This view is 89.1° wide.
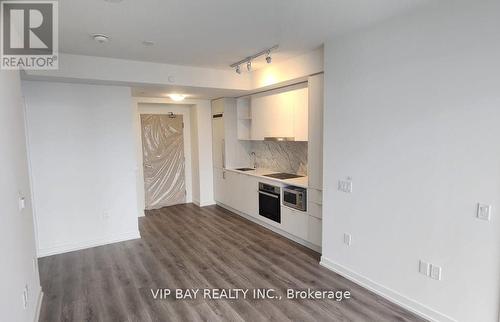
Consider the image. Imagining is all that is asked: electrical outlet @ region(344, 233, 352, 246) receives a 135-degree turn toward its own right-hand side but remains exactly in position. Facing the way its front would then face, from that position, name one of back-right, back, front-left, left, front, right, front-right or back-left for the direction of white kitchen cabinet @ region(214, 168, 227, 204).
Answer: front-left

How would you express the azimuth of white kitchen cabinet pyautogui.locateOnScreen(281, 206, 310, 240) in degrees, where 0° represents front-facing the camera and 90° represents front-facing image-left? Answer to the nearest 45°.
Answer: approximately 45°

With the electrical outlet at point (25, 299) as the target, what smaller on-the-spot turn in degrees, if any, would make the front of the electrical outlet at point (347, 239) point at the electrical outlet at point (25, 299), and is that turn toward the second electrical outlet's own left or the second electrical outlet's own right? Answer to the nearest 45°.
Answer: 0° — it already faces it

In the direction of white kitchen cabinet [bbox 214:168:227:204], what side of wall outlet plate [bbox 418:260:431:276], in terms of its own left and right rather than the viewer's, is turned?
right

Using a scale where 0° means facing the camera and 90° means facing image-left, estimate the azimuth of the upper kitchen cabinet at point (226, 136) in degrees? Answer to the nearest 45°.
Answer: approximately 45°

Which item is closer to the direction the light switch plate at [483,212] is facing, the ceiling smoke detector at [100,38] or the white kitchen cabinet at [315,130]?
the ceiling smoke detector

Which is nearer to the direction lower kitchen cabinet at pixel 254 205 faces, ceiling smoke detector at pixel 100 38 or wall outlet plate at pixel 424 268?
the ceiling smoke detector

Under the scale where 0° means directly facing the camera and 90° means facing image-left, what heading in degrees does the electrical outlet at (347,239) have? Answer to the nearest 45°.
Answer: approximately 45°

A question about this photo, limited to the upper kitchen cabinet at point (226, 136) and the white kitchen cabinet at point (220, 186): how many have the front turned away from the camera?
0

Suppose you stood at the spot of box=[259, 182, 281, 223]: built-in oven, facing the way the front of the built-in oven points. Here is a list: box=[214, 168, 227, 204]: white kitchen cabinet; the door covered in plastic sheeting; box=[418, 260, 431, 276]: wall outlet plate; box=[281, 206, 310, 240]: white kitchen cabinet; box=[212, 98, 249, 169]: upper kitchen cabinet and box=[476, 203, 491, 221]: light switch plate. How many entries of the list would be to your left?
3

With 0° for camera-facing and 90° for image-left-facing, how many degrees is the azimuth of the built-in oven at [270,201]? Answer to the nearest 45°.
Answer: approximately 45°

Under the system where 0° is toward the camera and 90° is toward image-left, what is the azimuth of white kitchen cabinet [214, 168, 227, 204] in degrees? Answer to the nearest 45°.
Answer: approximately 45°
